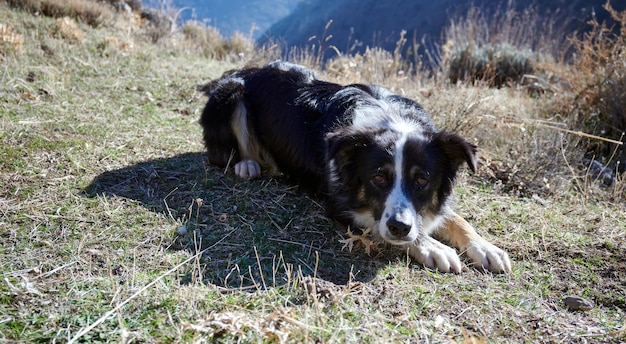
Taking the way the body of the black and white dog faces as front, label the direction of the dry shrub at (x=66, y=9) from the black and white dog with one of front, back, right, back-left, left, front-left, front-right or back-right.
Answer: back

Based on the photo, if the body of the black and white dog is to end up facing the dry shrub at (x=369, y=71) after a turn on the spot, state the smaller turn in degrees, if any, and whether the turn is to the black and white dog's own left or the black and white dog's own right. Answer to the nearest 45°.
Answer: approximately 135° to the black and white dog's own left

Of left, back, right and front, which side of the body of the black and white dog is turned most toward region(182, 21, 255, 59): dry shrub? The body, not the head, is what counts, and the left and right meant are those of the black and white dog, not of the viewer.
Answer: back

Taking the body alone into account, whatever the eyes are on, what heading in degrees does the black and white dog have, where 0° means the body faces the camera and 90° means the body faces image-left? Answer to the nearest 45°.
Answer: approximately 315°

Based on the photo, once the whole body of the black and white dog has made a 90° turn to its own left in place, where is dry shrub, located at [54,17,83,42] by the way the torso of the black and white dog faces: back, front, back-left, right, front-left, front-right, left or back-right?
left

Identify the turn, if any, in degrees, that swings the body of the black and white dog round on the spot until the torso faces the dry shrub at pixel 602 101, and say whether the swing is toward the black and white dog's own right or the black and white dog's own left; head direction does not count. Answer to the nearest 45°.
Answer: approximately 90° to the black and white dog's own left

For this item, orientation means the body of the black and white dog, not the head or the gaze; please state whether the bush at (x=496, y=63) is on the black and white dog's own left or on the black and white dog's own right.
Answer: on the black and white dog's own left
